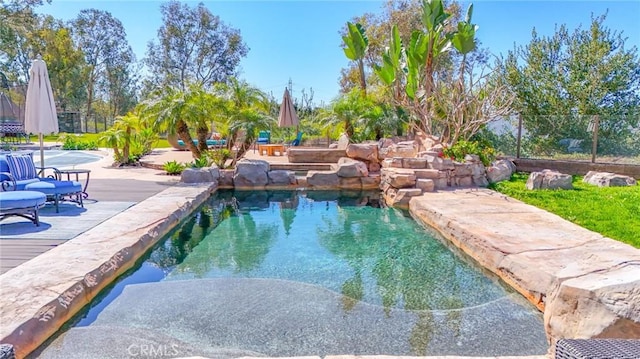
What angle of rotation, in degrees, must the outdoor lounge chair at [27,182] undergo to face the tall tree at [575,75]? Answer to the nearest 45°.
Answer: approximately 45° to its left

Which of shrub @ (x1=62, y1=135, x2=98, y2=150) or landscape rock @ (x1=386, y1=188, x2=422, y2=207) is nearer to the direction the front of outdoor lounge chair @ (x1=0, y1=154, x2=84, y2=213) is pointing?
the landscape rock

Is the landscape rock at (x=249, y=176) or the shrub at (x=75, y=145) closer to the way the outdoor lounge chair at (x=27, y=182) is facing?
the landscape rock

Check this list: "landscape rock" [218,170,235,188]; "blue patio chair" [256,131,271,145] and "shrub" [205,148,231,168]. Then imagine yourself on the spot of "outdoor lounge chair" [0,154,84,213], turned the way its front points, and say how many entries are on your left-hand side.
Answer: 3

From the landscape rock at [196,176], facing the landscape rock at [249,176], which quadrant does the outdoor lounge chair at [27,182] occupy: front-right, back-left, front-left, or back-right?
back-right

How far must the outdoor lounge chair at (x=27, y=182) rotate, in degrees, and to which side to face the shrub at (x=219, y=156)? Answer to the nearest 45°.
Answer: approximately 90° to its left

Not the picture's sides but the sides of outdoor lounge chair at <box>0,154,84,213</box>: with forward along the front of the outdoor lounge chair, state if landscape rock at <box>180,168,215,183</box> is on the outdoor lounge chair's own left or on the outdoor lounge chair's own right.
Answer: on the outdoor lounge chair's own left

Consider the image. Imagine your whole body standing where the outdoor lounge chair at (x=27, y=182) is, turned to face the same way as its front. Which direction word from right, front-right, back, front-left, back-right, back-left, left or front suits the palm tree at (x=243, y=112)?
left

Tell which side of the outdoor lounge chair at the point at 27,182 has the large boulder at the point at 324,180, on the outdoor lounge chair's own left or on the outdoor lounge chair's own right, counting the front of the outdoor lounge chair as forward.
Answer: on the outdoor lounge chair's own left

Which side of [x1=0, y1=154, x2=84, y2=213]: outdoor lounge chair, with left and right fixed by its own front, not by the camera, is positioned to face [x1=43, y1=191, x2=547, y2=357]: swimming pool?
front

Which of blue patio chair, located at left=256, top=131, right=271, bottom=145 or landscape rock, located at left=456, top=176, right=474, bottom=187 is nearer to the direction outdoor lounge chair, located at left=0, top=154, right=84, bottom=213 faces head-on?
the landscape rock

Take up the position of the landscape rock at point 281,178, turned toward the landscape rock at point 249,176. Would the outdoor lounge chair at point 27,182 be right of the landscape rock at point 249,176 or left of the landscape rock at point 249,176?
left

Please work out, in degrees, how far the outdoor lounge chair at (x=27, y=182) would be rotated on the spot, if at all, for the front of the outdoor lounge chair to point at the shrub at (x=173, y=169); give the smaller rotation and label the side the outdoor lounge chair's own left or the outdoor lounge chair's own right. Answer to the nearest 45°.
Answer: approximately 90° to the outdoor lounge chair's own left

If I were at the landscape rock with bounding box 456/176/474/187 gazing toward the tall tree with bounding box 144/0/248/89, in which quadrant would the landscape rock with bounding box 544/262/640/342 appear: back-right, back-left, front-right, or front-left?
back-left

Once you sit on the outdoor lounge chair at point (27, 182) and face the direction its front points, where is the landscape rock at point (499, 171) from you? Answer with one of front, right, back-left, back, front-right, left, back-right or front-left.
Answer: front-left

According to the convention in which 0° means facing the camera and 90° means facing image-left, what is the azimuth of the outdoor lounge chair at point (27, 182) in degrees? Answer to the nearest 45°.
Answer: approximately 315°
